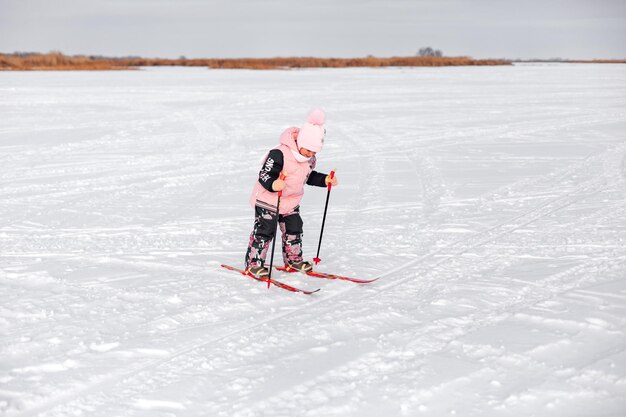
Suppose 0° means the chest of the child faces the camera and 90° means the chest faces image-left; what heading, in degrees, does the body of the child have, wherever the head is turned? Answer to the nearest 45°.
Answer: approximately 315°

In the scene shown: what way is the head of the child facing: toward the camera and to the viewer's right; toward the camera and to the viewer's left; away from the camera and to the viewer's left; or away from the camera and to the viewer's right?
toward the camera and to the viewer's right

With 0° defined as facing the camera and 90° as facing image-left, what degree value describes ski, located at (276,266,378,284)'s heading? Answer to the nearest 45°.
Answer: approximately 315°
